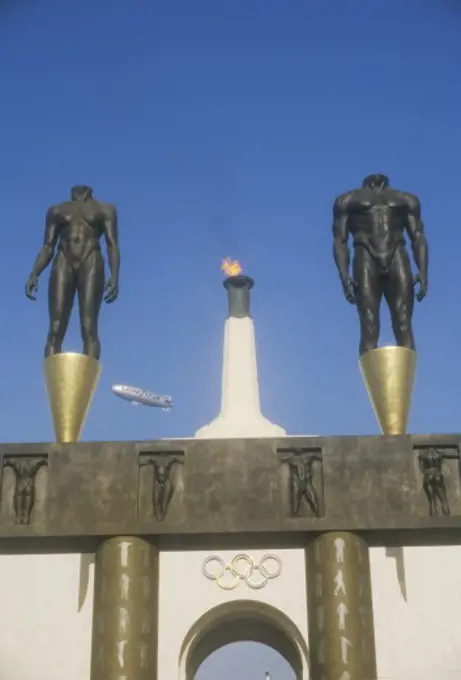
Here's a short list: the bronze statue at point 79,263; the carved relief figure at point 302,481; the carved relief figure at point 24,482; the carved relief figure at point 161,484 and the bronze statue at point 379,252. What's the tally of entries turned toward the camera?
5

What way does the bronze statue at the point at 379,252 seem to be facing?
toward the camera

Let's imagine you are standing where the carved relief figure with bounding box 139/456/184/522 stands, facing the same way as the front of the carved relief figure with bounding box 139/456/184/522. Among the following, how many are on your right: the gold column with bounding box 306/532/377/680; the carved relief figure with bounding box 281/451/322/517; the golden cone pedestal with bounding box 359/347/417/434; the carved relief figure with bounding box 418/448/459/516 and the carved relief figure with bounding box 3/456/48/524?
1

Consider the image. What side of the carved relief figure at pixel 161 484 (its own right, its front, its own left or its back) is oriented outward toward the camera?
front

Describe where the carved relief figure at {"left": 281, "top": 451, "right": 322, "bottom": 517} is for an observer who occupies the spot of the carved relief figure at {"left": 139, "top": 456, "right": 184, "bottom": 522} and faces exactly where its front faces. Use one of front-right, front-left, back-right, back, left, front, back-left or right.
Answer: left

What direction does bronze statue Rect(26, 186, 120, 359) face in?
toward the camera

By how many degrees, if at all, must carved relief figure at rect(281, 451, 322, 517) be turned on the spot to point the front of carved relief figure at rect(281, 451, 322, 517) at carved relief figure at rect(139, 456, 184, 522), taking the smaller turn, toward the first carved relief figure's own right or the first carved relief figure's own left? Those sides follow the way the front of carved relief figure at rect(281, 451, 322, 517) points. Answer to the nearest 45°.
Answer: approximately 90° to the first carved relief figure's own right

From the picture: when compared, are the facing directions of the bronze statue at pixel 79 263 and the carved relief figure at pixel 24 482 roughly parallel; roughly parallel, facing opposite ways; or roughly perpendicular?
roughly parallel

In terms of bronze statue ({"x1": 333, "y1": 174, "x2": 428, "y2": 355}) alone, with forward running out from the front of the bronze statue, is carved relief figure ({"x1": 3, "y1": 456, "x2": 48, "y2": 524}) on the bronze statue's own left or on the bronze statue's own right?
on the bronze statue's own right

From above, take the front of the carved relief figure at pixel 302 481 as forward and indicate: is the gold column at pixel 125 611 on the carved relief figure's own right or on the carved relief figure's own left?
on the carved relief figure's own right

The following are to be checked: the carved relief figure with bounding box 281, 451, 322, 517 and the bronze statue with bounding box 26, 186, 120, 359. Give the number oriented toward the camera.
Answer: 2

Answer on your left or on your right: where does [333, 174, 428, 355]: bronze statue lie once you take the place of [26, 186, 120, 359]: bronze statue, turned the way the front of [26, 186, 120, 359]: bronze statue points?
on your left

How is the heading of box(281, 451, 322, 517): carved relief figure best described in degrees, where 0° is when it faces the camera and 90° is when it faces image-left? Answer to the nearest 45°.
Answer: approximately 0°
